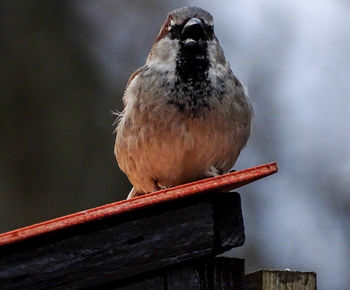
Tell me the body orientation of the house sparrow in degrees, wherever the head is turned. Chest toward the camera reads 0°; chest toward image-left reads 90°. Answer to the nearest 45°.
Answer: approximately 0°
